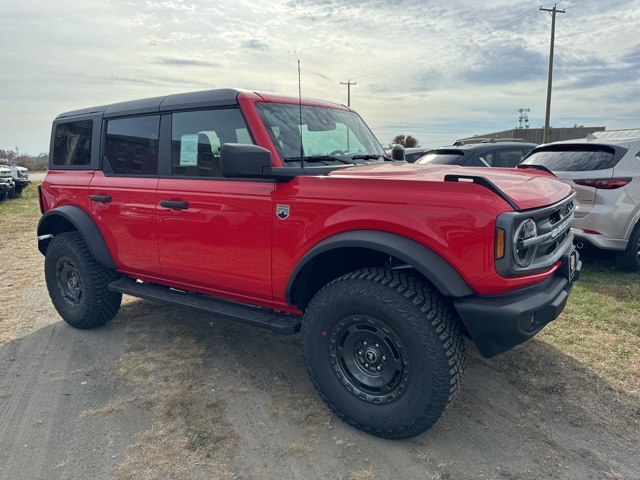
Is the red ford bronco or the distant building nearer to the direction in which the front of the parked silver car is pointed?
the distant building

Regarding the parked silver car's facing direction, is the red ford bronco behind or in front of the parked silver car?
behind

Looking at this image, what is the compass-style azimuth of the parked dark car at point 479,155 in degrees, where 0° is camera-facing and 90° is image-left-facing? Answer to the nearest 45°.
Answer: approximately 225°

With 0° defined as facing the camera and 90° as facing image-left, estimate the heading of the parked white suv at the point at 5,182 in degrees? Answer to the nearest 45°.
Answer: approximately 315°

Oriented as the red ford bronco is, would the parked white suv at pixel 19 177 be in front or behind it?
behind

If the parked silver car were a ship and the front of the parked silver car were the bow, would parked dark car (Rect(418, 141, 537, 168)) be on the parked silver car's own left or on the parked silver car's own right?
on the parked silver car's own left

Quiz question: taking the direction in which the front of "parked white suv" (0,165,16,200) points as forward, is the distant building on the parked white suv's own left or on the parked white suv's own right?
on the parked white suv's own left

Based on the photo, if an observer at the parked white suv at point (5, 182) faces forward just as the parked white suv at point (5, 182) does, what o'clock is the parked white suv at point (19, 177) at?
the parked white suv at point (19, 177) is roughly at 8 o'clock from the parked white suv at point (5, 182).

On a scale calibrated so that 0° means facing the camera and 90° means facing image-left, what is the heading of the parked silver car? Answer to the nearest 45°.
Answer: approximately 225°

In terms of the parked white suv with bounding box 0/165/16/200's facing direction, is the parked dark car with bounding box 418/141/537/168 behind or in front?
in front

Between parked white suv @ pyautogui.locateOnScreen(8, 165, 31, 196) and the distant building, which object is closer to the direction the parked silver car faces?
the distant building

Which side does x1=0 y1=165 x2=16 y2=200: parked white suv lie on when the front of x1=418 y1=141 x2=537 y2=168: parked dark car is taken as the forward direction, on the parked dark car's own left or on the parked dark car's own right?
on the parked dark car's own left
